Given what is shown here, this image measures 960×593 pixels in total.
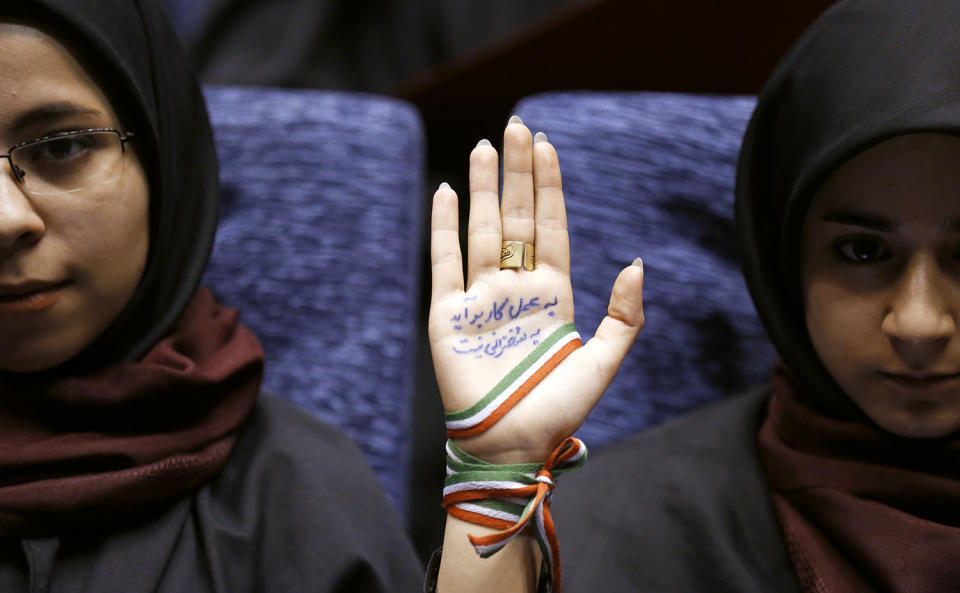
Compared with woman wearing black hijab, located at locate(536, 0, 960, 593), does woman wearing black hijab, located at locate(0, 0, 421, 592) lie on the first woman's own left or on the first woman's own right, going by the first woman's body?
on the first woman's own right

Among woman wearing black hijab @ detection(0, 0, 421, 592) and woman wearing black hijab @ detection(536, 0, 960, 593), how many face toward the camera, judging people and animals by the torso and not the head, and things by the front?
2

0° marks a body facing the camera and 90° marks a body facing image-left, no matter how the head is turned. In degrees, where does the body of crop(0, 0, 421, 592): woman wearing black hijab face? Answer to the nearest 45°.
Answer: approximately 0°

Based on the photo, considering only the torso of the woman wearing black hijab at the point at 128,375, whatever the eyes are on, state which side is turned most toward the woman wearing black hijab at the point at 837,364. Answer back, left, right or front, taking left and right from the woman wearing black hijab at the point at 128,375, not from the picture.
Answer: left

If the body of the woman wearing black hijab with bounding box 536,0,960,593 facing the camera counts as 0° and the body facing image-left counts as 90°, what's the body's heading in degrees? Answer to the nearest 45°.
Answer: approximately 0°
